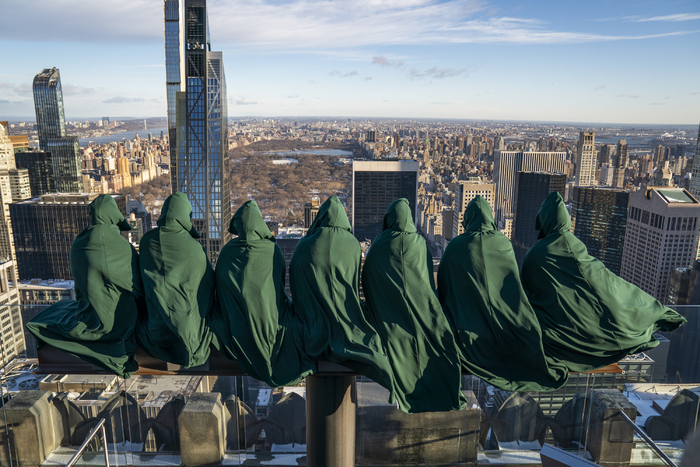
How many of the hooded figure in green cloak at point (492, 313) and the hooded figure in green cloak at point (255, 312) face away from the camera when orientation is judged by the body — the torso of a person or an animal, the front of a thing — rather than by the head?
2

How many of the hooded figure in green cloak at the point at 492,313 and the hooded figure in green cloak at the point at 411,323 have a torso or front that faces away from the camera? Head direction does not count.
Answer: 2

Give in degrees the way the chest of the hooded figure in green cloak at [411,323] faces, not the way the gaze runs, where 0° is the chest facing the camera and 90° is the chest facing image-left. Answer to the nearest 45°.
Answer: approximately 180°

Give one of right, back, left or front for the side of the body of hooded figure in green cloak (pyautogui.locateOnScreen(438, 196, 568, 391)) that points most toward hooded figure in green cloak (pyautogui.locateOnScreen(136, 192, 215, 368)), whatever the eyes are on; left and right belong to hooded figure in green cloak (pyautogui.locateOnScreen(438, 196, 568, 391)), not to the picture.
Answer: left

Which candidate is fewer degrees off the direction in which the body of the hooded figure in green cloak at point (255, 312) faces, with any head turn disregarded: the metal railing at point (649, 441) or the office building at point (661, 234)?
the office building

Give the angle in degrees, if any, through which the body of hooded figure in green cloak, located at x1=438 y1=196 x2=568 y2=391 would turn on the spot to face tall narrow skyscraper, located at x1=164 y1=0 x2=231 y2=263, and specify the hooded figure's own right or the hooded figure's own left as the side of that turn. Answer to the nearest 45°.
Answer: approximately 45° to the hooded figure's own left

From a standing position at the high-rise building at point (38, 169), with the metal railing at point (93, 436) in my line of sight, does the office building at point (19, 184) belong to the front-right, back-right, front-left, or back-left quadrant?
front-right

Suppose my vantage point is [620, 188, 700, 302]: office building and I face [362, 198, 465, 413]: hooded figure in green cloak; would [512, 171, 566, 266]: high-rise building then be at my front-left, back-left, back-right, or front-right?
back-right

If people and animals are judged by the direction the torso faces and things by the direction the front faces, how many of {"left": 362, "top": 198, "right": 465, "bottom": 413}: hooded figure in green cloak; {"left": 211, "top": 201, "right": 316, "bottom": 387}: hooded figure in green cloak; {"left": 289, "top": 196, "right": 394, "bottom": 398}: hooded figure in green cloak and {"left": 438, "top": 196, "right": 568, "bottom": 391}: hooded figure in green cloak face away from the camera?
4

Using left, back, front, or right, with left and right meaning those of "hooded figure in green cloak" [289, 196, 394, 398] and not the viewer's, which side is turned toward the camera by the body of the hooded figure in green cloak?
back

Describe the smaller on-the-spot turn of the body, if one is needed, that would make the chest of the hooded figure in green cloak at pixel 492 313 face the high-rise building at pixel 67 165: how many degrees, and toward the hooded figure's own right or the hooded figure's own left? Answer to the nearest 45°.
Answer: approximately 45° to the hooded figure's own left

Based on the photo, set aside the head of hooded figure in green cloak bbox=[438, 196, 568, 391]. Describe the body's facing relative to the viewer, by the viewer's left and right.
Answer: facing away from the viewer

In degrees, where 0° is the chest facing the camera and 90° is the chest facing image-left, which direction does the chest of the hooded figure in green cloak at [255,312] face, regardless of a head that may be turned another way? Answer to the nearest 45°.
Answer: approximately 180°

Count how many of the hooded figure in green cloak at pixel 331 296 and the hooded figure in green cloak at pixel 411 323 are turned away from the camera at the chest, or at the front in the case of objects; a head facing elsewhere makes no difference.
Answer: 2

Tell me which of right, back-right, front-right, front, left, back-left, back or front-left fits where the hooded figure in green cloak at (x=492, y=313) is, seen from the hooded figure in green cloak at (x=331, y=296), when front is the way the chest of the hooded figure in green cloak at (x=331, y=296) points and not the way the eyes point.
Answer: right
